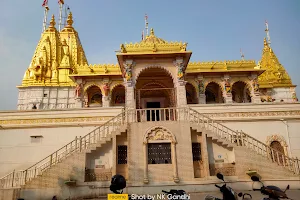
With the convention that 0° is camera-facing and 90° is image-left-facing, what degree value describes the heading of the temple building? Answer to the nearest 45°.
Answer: approximately 0°
